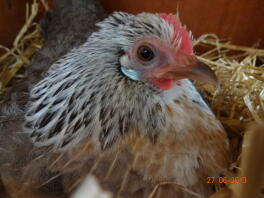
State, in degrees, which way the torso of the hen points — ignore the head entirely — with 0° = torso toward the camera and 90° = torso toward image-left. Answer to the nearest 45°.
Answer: approximately 315°
